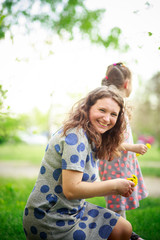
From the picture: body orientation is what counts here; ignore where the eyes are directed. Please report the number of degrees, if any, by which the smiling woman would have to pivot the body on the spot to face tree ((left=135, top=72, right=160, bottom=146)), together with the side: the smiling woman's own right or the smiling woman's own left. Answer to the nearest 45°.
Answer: approximately 90° to the smiling woman's own left
